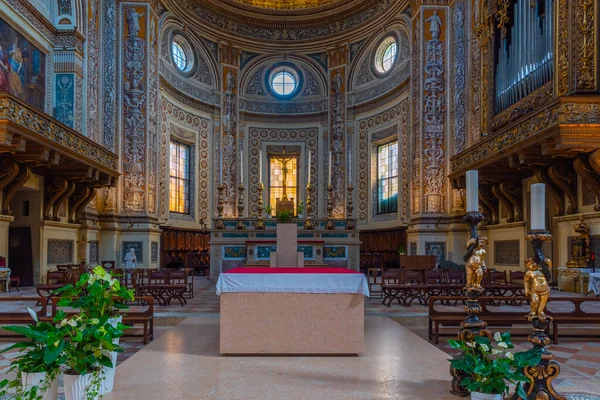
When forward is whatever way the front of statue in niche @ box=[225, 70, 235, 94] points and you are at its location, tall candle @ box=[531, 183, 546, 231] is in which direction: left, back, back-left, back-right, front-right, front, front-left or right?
front

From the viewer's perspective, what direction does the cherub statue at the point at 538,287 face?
toward the camera

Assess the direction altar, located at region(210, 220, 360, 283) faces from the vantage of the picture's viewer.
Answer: facing the viewer

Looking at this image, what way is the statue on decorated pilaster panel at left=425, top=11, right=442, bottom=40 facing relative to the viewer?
toward the camera

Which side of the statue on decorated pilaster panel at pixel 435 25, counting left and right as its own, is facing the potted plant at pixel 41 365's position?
front

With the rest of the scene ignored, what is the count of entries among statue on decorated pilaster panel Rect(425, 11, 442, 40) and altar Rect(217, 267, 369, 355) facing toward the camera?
2

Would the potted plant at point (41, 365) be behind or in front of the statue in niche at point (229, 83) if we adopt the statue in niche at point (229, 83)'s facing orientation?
in front

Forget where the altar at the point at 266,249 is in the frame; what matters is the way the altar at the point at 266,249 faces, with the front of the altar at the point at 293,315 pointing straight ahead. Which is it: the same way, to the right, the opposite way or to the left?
the same way

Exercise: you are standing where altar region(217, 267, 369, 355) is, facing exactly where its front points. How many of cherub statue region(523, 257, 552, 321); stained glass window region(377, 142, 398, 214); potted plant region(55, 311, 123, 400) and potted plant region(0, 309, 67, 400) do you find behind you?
1

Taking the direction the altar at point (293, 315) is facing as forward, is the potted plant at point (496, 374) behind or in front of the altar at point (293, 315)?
in front

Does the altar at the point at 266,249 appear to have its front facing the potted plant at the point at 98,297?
yes

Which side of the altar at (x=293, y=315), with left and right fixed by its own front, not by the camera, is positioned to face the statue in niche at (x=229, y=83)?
back
